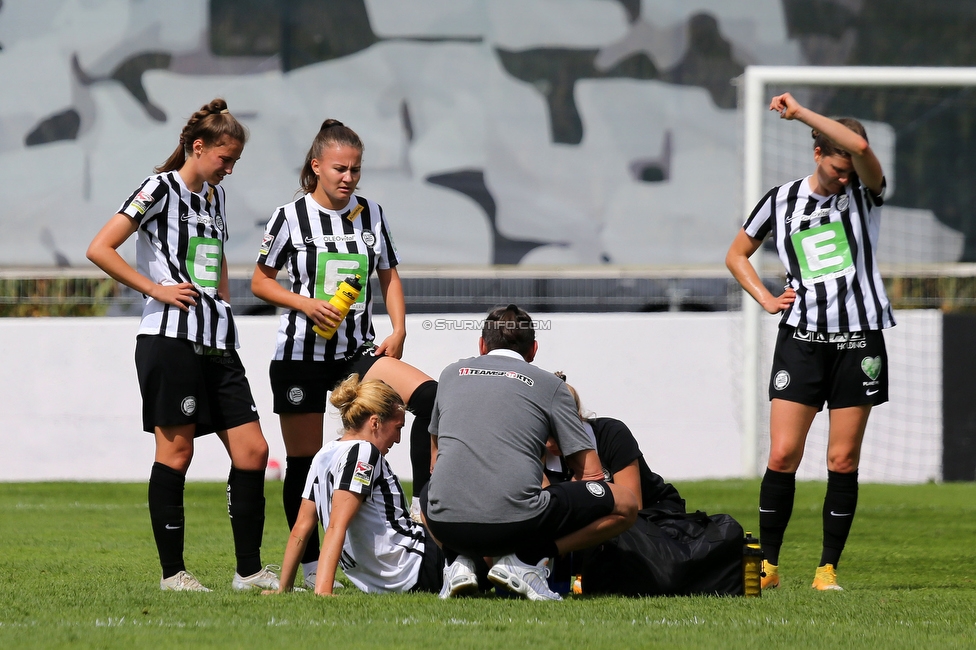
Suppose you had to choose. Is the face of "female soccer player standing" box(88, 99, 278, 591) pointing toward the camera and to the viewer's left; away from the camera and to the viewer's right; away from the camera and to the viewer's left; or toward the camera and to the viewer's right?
toward the camera and to the viewer's right

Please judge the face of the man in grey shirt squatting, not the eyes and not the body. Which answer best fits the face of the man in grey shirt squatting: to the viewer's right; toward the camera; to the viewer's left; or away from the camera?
away from the camera

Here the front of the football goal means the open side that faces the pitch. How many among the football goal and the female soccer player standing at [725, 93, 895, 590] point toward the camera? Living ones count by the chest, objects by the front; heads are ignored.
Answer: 2

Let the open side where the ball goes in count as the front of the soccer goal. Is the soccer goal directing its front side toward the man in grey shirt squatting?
yes

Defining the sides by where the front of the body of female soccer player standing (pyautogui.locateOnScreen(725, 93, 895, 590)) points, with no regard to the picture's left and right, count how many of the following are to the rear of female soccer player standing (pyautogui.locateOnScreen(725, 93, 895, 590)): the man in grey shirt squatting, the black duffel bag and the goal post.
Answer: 1

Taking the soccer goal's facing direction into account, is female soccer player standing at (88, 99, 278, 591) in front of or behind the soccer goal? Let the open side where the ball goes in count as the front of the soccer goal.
in front

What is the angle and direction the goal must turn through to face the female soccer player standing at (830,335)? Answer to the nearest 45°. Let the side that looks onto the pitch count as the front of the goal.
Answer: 0° — it already faces them

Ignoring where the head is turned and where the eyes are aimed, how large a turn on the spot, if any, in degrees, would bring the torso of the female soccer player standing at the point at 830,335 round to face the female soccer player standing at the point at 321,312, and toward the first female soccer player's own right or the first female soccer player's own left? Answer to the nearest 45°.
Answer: approximately 90° to the first female soccer player's own right

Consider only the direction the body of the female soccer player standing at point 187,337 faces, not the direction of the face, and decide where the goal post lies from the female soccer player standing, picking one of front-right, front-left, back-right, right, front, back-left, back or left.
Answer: left

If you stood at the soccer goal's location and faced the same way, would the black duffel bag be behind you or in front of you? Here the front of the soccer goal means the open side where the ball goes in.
in front

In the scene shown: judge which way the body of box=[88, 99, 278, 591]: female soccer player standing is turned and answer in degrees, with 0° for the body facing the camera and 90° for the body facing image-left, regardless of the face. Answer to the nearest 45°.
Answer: approximately 315°

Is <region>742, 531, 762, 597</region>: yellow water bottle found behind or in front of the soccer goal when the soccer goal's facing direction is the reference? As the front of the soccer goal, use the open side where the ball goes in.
in front
